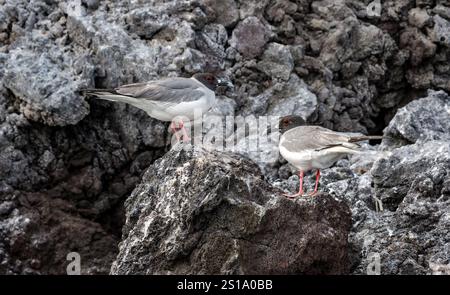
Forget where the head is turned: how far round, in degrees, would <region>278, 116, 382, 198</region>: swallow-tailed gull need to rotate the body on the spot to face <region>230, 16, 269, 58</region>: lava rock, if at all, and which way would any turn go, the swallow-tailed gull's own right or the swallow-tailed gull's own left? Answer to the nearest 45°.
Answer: approximately 90° to the swallow-tailed gull's own right

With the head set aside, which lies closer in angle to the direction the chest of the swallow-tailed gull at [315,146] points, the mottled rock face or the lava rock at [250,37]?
the lava rock

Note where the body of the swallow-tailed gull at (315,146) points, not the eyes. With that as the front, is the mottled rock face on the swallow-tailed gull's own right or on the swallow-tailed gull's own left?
on the swallow-tailed gull's own right

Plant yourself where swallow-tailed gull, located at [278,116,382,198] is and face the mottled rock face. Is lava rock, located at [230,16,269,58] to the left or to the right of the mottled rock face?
left

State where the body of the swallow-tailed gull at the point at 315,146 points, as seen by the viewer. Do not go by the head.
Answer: to the viewer's left
